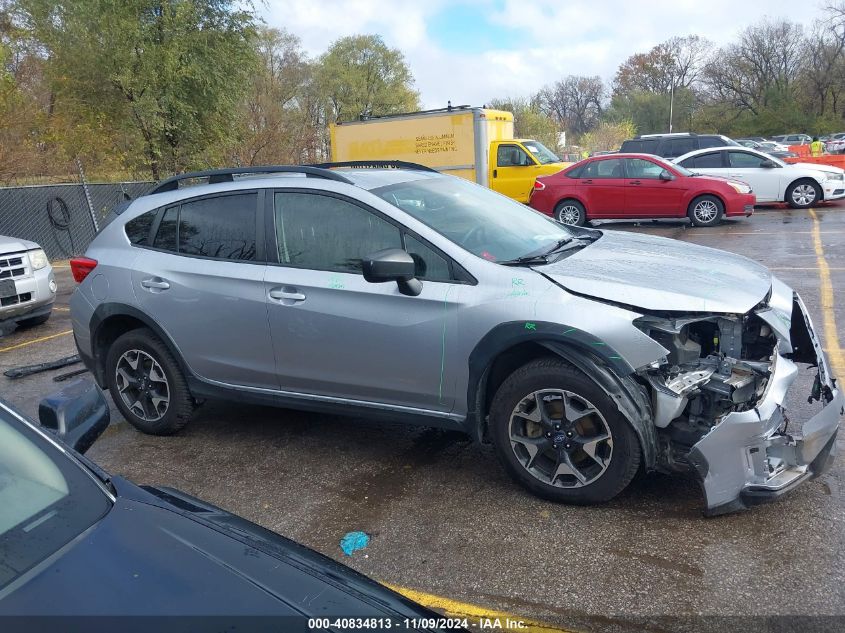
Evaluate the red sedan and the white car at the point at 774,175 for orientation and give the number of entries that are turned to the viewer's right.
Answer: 2

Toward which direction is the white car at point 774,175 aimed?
to the viewer's right

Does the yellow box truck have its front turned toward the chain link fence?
no

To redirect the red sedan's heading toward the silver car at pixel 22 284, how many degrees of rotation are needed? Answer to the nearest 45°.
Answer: approximately 135° to its right

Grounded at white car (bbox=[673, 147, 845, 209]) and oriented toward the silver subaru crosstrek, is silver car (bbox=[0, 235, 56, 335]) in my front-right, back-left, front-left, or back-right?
front-right

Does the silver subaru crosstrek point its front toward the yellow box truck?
no

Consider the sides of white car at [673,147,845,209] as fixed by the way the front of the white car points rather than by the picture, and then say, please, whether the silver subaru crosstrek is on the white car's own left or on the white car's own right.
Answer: on the white car's own right

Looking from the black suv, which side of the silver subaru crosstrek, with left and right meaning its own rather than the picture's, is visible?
left

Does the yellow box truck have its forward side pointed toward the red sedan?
yes

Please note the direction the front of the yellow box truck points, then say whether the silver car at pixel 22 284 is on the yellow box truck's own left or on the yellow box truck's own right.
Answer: on the yellow box truck's own right

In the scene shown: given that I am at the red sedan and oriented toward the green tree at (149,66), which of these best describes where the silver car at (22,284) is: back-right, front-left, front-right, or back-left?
front-left

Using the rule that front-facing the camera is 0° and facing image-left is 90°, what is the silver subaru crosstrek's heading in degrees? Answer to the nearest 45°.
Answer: approximately 315°

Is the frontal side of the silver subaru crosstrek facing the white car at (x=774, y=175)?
no

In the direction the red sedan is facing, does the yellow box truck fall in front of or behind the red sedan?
behind

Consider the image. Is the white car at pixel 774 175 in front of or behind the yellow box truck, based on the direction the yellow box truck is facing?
in front

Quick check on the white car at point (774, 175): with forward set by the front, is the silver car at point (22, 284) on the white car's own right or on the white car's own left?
on the white car's own right

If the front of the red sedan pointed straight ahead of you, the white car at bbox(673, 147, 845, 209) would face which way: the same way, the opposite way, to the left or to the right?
the same way

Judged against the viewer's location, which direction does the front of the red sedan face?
facing to the right of the viewer

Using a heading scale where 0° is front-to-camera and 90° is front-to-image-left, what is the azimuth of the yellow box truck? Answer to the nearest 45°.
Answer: approximately 315°

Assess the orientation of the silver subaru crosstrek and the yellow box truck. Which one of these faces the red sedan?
the yellow box truck
